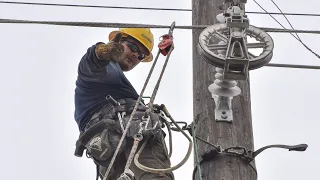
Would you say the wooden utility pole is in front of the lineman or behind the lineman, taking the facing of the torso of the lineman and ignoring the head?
in front

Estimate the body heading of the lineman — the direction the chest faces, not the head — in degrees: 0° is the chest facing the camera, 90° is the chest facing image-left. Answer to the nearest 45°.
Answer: approximately 315°
